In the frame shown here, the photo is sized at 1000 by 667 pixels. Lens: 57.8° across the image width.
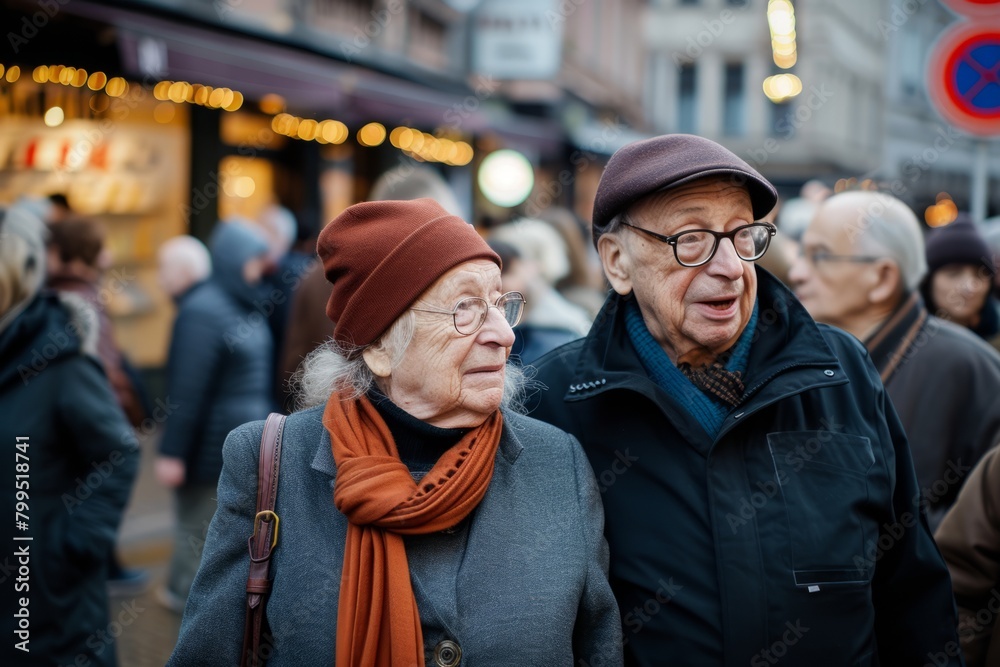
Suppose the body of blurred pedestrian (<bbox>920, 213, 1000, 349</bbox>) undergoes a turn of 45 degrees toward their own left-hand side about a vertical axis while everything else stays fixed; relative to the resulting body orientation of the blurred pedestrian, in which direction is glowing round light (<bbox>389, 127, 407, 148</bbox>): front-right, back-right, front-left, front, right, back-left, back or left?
back

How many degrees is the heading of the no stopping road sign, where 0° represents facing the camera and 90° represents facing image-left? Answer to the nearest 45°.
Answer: approximately 0°

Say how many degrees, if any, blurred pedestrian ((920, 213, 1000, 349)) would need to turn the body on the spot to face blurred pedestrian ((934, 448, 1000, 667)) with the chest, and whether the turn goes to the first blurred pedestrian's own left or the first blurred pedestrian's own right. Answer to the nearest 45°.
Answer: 0° — they already face them

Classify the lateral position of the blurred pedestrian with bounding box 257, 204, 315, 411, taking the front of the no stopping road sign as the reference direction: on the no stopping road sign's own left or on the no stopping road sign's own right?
on the no stopping road sign's own right

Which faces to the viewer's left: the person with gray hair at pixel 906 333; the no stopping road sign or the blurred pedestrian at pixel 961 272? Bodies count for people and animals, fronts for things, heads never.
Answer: the person with gray hair

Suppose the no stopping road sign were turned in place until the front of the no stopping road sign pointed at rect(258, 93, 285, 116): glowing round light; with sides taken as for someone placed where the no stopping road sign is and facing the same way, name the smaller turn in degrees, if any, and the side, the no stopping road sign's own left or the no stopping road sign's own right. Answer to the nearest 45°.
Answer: approximately 135° to the no stopping road sign's own right

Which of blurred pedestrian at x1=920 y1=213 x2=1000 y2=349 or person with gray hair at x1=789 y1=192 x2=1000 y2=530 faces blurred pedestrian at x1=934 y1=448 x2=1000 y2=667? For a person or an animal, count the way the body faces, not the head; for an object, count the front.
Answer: blurred pedestrian at x1=920 y1=213 x2=1000 y2=349

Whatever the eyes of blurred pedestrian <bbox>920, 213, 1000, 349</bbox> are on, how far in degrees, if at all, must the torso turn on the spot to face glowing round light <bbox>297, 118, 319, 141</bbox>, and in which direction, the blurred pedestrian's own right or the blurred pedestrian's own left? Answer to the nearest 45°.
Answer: approximately 135° to the blurred pedestrian's own right

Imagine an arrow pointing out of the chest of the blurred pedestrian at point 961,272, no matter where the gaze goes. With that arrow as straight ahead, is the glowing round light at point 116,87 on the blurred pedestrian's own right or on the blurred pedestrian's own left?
on the blurred pedestrian's own right

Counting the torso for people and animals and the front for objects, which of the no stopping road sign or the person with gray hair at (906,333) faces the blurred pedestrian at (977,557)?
the no stopping road sign

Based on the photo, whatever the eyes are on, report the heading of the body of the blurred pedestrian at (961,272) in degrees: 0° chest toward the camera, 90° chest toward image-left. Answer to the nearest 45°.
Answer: approximately 0°
